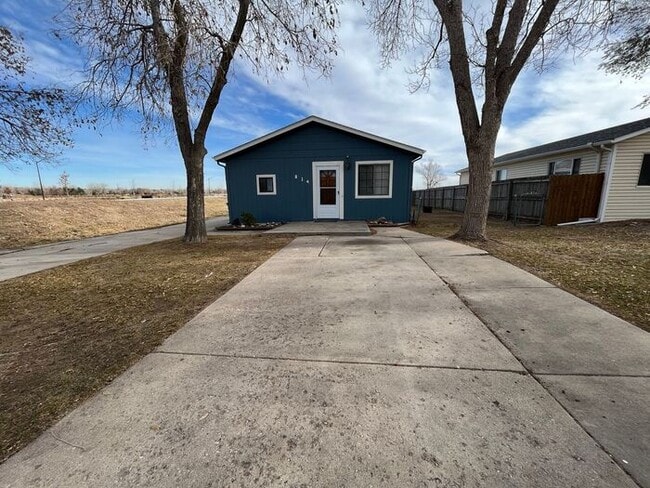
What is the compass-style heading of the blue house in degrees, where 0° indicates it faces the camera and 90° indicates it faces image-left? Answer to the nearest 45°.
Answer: approximately 0°

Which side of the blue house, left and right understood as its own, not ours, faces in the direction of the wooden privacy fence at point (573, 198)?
left

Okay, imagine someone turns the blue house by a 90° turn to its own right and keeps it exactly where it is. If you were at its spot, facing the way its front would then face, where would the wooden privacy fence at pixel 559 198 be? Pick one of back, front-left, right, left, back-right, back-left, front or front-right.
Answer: back
